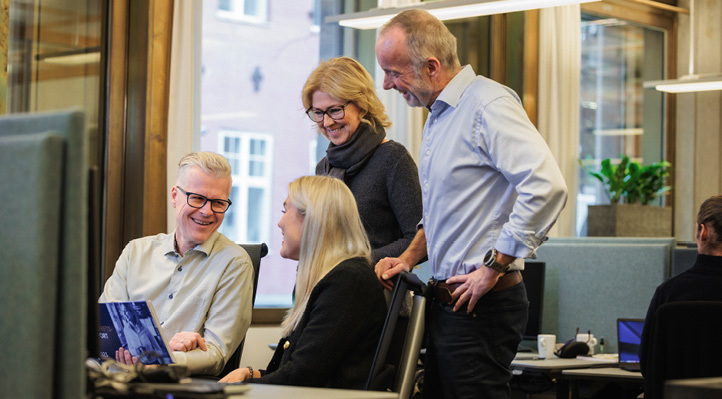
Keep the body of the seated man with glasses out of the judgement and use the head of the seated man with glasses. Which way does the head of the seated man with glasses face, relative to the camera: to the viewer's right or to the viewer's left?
to the viewer's right

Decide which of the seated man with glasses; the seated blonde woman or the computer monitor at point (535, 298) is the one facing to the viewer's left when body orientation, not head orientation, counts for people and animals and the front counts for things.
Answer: the seated blonde woman

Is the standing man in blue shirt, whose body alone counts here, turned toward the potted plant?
no

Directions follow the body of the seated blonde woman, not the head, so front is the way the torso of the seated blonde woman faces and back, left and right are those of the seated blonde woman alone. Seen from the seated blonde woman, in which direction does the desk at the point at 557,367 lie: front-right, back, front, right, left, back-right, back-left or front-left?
back-right

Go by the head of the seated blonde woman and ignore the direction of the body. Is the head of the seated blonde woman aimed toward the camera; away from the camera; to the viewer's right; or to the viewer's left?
to the viewer's left

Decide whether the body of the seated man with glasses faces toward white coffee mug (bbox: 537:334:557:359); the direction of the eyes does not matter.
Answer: no

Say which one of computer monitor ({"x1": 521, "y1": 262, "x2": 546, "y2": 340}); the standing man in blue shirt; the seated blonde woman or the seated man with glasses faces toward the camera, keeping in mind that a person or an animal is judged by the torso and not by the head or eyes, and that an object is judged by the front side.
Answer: the seated man with glasses

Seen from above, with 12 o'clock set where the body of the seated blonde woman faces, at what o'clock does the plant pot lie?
The plant pot is roughly at 4 o'clock from the seated blonde woman.

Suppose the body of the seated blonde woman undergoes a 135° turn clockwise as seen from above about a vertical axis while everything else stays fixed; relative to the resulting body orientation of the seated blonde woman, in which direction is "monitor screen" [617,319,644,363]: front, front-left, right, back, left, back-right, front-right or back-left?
front

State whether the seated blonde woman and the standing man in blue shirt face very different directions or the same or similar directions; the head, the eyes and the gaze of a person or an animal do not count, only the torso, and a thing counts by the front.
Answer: same or similar directions

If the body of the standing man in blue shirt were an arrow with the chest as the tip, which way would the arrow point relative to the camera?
to the viewer's left

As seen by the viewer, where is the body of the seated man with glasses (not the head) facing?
toward the camera

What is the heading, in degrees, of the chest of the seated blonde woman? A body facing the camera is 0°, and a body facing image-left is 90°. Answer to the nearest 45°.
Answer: approximately 90°
